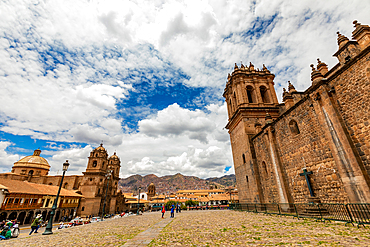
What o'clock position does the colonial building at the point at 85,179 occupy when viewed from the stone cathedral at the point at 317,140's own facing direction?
The colonial building is roughly at 11 o'clock from the stone cathedral.

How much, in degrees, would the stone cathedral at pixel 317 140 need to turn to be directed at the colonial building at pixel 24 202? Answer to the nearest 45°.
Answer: approximately 45° to its left

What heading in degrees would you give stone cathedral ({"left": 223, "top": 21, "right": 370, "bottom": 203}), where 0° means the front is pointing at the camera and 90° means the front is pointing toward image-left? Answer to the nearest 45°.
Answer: approximately 135°

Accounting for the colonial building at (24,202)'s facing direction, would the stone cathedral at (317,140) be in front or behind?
in front
